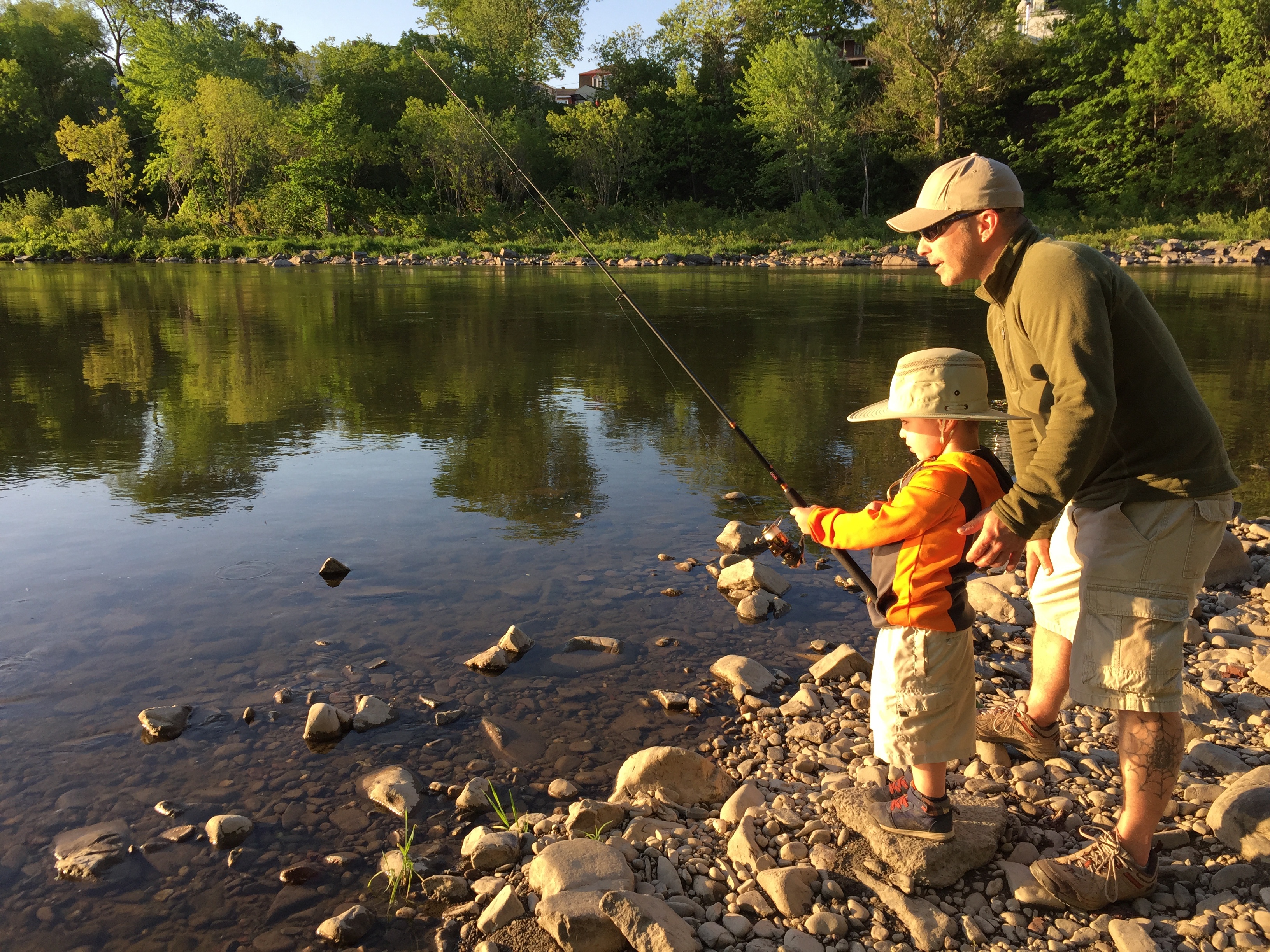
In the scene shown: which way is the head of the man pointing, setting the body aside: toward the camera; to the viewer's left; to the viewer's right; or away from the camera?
to the viewer's left

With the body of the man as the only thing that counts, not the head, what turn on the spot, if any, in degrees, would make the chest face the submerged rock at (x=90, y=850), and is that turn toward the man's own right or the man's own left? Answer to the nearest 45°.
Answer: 0° — they already face it

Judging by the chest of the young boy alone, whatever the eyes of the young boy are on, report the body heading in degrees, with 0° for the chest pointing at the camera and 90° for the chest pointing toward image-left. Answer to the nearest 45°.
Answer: approximately 90°

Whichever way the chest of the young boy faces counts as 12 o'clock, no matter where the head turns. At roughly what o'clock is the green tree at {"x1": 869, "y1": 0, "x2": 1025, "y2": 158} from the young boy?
The green tree is roughly at 3 o'clock from the young boy.

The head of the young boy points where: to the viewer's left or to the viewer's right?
to the viewer's left

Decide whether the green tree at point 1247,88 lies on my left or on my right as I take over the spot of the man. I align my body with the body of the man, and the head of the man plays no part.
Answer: on my right

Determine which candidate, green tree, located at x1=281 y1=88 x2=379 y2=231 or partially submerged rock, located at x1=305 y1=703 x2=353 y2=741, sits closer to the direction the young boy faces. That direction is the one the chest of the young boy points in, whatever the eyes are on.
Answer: the partially submerged rock

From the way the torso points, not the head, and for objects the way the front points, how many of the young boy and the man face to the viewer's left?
2

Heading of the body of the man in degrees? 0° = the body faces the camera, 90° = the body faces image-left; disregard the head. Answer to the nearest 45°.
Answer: approximately 90°

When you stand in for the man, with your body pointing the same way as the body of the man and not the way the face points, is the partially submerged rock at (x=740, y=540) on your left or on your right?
on your right
